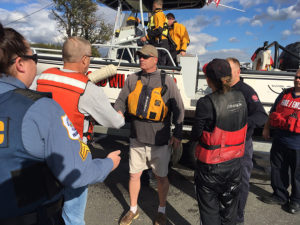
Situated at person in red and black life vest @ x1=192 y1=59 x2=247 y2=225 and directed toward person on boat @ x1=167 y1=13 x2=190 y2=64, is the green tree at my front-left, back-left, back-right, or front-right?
front-left

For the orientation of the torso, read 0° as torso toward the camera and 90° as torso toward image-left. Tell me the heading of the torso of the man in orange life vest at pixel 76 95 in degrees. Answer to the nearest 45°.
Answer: approximately 225°

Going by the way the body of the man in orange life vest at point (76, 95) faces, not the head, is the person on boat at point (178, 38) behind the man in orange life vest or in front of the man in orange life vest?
in front

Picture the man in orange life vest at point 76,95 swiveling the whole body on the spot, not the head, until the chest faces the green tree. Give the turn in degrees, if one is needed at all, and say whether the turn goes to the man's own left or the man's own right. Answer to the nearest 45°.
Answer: approximately 45° to the man's own left

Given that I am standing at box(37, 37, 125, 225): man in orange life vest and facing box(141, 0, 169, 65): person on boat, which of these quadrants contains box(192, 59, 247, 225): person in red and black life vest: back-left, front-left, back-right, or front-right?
front-right

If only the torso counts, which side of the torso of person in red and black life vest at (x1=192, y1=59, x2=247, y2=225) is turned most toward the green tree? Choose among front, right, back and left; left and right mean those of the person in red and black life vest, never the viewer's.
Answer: front

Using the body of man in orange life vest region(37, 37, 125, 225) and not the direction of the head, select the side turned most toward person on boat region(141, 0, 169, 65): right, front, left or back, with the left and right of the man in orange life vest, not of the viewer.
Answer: front

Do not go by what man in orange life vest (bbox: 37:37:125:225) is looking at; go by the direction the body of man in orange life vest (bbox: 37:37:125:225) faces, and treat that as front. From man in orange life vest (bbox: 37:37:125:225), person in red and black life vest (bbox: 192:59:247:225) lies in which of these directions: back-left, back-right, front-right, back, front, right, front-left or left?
front-right

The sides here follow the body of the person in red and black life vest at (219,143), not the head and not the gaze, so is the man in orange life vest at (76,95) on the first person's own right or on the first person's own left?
on the first person's own left

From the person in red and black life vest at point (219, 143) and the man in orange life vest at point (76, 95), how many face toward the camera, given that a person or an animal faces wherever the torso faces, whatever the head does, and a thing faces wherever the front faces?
0

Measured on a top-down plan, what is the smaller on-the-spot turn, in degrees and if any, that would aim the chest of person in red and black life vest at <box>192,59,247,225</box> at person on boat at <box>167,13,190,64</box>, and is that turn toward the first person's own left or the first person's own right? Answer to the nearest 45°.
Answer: approximately 45° to the first person's own right
